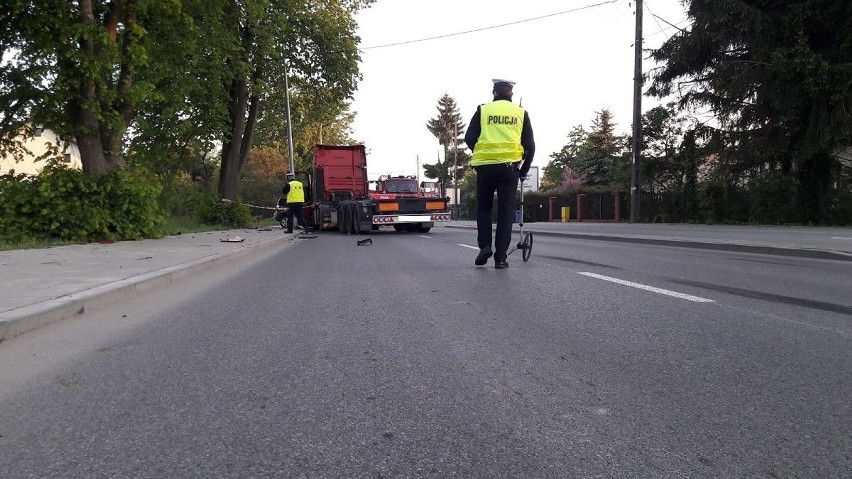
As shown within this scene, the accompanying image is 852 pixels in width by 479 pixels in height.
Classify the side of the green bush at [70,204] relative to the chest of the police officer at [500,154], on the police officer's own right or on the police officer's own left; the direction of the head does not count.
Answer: on the police officer's own left

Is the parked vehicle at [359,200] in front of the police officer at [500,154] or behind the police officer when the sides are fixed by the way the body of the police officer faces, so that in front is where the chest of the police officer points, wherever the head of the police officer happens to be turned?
in front

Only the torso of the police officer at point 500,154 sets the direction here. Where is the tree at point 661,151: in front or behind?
in front

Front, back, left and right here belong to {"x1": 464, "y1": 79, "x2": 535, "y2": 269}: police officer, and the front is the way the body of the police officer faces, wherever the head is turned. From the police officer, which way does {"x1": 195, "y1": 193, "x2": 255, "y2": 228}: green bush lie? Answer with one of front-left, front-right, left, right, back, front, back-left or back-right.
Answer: front-left

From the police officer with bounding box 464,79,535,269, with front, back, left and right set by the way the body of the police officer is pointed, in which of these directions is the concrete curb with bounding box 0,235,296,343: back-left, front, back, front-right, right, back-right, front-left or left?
back-left

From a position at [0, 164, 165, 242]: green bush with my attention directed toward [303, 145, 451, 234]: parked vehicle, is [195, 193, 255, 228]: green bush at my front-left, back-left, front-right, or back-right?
front-left

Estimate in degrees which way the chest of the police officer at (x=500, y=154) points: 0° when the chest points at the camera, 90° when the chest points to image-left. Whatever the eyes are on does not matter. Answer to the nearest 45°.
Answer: approximately 180°

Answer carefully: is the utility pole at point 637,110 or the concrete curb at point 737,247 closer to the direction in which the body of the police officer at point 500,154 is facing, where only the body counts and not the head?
the utility pole

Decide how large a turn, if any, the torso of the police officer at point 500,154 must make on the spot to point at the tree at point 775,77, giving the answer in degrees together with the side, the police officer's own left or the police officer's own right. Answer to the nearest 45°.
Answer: approximately 45° to the police officer's own right

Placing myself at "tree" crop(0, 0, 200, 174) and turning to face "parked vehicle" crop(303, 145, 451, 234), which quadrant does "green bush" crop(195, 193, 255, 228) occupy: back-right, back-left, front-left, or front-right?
front-left

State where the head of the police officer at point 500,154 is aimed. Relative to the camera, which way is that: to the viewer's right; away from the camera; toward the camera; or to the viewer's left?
away from the camera

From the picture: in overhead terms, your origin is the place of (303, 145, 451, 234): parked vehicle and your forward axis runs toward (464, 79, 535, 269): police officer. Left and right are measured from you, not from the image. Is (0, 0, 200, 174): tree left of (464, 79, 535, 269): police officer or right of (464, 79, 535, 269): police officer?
right

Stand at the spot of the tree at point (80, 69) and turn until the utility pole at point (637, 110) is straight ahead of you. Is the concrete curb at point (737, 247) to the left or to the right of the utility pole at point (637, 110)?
right

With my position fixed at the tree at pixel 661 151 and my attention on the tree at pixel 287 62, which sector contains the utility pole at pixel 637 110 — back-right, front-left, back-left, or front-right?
front-left
